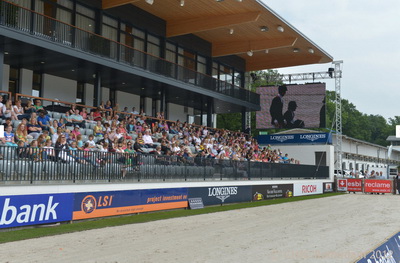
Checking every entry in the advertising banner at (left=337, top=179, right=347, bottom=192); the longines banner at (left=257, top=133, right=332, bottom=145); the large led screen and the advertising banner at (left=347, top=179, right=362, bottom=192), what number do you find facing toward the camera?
4

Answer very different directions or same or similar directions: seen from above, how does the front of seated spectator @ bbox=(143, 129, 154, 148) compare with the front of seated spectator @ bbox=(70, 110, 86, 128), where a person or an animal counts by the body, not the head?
same or similar directions

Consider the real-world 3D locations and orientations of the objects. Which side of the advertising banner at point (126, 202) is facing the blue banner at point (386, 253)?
front

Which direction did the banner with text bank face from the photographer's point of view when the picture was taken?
facing the viewer and to the right of the viewer

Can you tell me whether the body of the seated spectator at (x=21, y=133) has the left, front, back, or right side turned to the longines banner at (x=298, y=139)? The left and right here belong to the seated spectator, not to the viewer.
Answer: left

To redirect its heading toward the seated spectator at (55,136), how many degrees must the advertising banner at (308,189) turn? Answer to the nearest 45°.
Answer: approximately 90° to its right

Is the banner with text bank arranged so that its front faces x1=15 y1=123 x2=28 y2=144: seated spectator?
no

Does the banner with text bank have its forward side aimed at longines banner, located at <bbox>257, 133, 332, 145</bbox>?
no

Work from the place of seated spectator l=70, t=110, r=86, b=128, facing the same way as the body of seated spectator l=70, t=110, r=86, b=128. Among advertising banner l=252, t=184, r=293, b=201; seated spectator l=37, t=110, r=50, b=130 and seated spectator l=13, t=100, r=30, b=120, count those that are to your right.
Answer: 2

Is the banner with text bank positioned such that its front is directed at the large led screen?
no

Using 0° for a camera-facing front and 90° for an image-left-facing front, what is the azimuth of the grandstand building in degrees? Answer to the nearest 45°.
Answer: approximately 315°

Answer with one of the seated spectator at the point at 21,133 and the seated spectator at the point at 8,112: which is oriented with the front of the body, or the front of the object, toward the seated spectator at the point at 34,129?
the seated spectator at the point at 8,112

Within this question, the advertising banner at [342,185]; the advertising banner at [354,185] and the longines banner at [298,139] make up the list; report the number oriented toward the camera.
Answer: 3

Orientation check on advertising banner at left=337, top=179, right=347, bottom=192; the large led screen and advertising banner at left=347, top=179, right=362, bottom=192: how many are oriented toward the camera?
3
